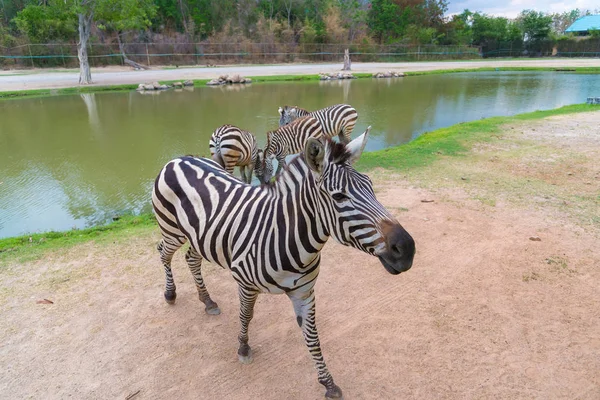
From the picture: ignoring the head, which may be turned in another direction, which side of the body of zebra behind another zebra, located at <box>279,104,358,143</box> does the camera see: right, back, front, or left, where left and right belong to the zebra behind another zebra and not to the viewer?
left

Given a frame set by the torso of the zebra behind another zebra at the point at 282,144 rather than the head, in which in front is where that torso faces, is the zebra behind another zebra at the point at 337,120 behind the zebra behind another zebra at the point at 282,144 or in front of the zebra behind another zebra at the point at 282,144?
behind

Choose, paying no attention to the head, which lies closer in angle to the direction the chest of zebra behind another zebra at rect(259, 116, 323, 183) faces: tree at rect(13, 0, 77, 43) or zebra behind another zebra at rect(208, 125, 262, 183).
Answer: the zebra behind another zebra

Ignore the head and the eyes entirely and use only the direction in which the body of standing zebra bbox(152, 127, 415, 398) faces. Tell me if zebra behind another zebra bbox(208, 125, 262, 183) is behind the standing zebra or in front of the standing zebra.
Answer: behind

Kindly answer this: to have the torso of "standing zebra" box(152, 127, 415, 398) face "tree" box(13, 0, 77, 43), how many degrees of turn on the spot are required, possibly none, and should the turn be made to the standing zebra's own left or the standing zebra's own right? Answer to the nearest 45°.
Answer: approximately 180°

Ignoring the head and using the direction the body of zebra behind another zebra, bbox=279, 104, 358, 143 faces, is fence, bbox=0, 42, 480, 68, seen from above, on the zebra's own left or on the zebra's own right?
on the zebra's own right

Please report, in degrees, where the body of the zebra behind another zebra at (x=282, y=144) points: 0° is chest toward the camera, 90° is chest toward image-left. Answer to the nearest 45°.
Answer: approximately 45°

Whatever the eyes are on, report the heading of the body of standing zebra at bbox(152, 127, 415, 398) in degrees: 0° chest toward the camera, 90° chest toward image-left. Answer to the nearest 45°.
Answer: approximately 315°

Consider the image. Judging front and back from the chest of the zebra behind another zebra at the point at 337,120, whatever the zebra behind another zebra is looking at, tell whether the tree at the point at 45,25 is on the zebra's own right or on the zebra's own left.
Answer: on the zebra's own right

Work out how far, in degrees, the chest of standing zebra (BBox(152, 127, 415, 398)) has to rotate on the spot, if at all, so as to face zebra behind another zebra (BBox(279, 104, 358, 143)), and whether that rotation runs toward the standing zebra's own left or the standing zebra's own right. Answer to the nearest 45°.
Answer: approximately 135° to the standing zebra's own left

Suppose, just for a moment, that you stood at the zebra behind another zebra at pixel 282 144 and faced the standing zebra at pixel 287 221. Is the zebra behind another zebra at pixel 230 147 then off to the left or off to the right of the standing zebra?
right

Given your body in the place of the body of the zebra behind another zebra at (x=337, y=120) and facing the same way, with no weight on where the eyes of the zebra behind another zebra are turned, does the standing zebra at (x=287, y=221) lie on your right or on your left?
on your left
